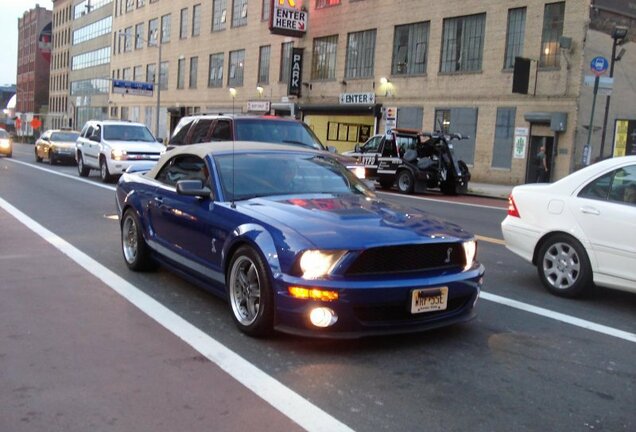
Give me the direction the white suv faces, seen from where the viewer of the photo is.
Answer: facing the viewer and to the right of the viewer

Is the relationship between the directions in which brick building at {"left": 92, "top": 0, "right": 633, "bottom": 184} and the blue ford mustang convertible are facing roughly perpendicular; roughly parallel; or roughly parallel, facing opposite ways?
roughly perpendicular

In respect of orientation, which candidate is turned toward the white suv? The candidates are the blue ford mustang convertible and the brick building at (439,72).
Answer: the brick building

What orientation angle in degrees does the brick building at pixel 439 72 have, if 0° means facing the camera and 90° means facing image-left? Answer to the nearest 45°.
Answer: approximately 45°

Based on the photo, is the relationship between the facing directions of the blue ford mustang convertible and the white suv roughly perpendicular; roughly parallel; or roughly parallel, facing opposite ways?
roughly parallel

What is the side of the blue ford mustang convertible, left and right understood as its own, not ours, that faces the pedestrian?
left

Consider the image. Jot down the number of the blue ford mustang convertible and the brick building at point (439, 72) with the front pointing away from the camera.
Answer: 0

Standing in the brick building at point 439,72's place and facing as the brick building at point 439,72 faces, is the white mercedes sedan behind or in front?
in front

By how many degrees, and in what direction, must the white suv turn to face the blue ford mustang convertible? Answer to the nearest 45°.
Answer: approximately 45° to its right

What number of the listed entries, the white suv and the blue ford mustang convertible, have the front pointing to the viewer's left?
0

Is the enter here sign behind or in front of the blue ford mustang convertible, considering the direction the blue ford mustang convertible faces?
behind

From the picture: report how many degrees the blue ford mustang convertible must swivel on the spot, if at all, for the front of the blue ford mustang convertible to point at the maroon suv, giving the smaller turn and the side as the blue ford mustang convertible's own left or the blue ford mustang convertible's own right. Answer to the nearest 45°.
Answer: approximately 135° to the blue ford mustang convertible's own left

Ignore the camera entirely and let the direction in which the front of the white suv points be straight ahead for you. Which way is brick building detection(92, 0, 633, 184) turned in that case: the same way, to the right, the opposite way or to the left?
to the right
